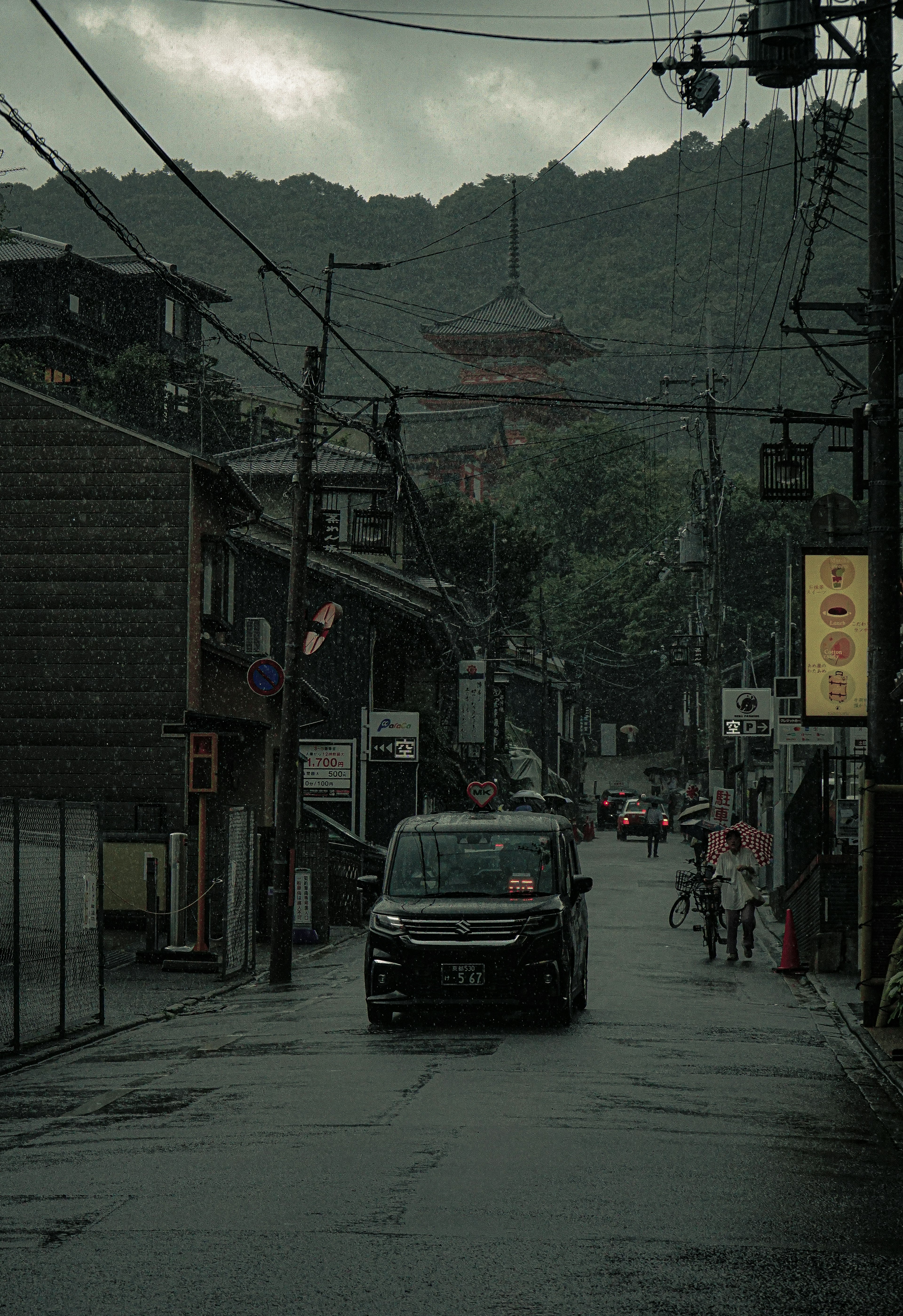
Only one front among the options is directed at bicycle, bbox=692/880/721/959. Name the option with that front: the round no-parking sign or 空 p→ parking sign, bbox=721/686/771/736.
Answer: the 空 p→ parking sign

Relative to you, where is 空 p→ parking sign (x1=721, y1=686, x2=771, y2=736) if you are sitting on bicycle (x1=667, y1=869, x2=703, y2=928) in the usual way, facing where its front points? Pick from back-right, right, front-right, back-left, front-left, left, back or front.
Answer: back-right

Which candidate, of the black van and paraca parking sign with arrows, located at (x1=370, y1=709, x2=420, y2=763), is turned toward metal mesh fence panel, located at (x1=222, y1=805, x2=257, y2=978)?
the paraca parking sign with arrows

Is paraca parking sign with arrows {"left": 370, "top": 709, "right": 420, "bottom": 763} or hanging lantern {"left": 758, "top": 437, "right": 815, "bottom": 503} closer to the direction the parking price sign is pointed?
the hanging lantern

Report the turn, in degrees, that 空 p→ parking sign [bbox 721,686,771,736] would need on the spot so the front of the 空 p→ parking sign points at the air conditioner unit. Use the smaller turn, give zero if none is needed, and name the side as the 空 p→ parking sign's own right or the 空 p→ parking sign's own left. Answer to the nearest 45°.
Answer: approximately 45° to the 空 p→ parking sign's own right

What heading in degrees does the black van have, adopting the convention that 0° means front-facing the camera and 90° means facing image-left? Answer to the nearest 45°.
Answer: approximately 0°
